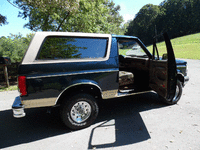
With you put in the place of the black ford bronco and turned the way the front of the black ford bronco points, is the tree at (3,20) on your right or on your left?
on your left

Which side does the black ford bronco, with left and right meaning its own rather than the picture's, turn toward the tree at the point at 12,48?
left

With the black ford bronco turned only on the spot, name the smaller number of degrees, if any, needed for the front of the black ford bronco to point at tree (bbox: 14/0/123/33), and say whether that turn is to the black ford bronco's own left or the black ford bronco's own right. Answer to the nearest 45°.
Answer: approximately 45° to the black ford bronco's own left

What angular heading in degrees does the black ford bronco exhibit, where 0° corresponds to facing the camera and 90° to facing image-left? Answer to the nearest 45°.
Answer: approximately 225°
